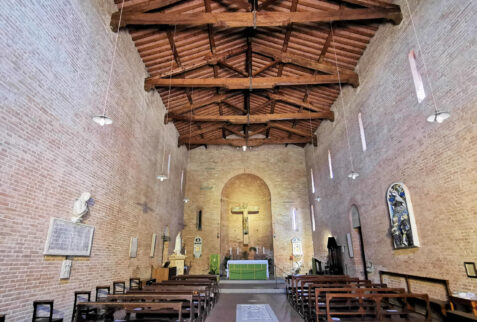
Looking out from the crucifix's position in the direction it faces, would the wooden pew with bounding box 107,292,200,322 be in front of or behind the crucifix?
in front

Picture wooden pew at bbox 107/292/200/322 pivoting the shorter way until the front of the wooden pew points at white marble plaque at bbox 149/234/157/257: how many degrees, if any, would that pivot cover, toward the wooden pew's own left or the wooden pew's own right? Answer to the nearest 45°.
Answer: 0° — it already faces it

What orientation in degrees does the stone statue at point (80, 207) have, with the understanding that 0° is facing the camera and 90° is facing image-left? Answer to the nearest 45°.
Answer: approximately 315°

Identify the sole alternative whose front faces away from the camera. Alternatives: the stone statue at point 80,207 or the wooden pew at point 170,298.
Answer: the wooden pew

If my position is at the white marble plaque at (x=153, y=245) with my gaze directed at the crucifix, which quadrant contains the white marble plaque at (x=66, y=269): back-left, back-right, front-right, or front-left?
back-right

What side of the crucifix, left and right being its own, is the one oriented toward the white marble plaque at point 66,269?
front

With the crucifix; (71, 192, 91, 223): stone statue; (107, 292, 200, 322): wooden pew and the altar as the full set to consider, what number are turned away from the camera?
1

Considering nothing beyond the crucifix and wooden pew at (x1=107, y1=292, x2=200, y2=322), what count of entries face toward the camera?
1

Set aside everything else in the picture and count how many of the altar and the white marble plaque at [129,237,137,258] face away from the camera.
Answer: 0

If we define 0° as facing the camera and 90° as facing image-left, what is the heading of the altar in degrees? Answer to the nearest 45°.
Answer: approximately 0°

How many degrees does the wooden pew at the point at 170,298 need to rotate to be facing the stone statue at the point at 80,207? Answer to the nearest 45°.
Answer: approximately 45° to its left

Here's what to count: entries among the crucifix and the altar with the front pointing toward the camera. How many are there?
2

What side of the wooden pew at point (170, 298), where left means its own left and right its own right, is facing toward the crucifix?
front

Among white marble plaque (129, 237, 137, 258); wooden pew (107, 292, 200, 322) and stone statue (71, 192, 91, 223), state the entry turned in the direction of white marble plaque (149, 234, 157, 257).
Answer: the wooden pew

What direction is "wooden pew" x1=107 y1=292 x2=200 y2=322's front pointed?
away from the camera

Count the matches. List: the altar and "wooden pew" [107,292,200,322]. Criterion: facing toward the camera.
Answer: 1

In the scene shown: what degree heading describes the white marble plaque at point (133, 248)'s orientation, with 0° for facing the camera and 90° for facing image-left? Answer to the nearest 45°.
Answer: approximately 315°
